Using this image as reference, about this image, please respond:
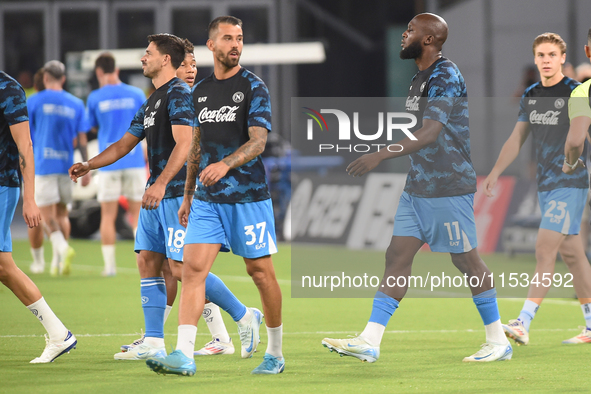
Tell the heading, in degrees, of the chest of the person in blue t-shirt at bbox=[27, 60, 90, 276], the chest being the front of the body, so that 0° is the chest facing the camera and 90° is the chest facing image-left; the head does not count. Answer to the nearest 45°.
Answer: approximately 180°

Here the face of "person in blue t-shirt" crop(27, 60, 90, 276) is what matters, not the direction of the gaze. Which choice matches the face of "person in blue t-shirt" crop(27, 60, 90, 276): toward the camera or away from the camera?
away from the camera

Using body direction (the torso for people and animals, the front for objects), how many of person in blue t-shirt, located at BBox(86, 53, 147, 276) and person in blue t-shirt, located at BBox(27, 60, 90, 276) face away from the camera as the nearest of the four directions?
2

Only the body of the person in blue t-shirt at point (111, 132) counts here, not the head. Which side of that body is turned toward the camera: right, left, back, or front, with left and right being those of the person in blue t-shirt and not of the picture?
back

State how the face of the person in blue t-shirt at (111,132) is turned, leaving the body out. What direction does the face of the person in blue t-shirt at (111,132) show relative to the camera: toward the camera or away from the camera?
away from the camera

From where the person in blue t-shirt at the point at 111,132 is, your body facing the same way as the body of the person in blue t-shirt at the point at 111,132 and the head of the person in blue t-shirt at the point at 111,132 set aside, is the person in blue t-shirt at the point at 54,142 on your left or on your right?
on your left

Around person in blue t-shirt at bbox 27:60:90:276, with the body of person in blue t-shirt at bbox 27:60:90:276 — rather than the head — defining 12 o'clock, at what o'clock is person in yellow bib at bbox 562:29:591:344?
person in yellow bib at bbox 562:29:591:344 is roughly at 5 o'clock from person in blue t-shirt at bbox 27:60:90:276.

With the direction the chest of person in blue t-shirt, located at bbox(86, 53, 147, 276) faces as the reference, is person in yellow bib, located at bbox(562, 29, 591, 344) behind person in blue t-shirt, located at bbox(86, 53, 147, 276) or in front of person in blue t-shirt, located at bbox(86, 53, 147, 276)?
behind
